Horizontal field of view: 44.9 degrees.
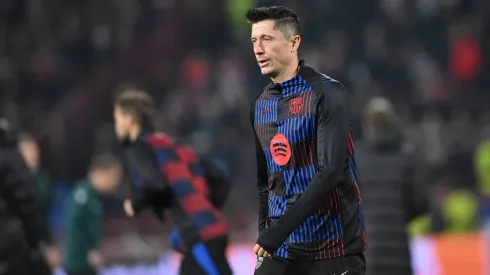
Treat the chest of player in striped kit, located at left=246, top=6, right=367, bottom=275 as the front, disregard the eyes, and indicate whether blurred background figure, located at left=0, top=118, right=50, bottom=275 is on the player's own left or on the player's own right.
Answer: on the player's own right

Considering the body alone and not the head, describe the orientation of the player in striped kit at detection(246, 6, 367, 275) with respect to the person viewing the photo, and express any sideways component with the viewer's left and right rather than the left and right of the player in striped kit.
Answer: facing the viewer and to the left of the viewer

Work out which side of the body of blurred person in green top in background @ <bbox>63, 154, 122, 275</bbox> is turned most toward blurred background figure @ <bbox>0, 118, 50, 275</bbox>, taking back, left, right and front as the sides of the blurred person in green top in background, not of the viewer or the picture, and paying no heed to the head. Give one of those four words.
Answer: right

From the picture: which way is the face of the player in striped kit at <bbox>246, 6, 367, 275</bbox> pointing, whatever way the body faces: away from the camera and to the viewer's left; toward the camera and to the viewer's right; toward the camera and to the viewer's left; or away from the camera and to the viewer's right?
toward the camera and to the viewer's left
